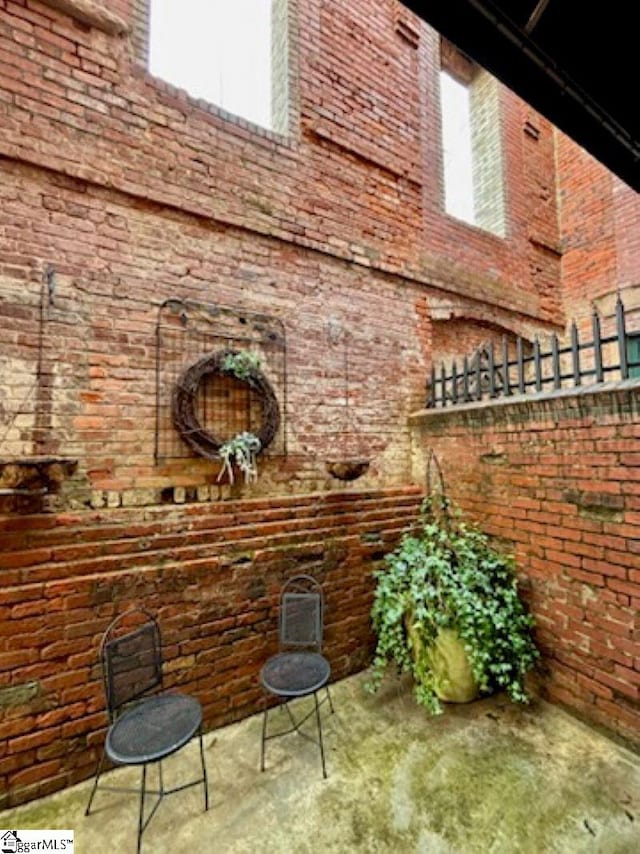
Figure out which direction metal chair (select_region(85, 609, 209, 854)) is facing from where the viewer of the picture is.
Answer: facing the viewer and to the right of the viewer

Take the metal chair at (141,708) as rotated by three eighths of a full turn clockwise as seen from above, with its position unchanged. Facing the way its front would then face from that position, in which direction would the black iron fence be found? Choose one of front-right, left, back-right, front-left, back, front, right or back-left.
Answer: back

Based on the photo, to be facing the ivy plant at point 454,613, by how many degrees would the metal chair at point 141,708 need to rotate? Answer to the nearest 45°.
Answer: approximately 45° to its left

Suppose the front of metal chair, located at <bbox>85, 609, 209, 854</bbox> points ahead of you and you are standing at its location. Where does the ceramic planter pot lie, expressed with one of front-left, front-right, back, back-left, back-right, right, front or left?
front-left
